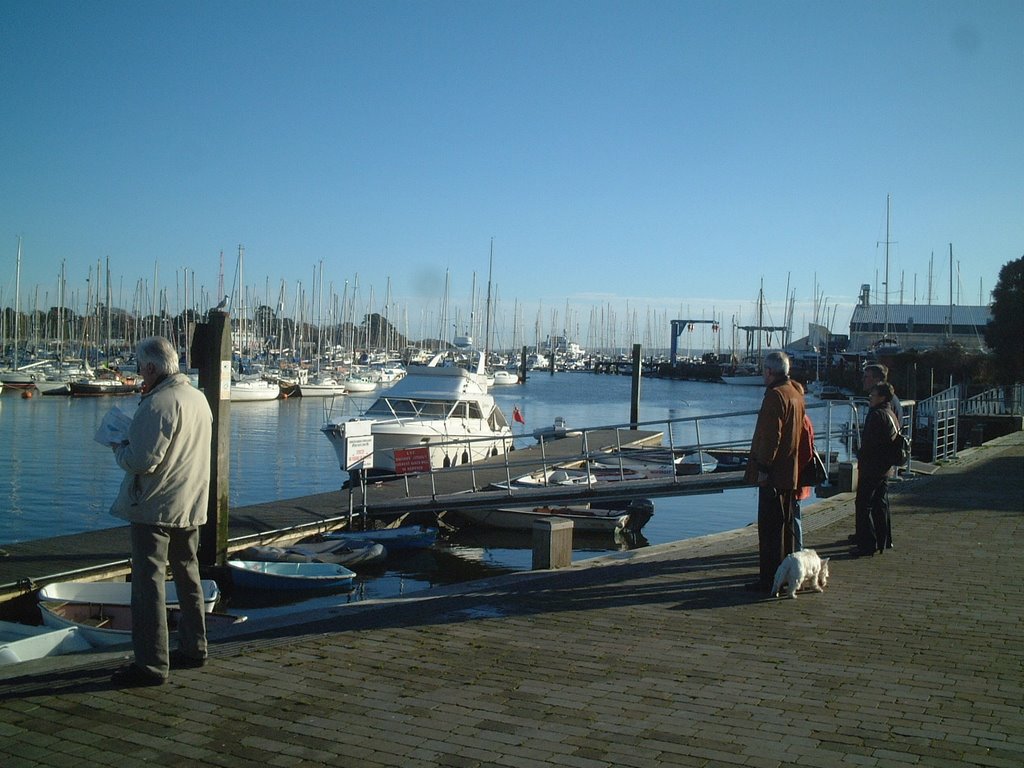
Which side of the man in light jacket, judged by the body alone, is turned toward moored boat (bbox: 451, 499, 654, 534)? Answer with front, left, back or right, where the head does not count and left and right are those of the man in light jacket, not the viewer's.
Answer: right

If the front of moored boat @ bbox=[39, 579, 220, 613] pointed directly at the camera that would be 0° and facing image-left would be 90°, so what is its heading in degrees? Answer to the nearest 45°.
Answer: approximately 90°

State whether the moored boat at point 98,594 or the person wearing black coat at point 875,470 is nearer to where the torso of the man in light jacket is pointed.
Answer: the moored boat

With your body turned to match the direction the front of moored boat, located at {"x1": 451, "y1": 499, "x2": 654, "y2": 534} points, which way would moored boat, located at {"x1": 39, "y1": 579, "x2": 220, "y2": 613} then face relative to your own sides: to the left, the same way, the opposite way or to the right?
the same way

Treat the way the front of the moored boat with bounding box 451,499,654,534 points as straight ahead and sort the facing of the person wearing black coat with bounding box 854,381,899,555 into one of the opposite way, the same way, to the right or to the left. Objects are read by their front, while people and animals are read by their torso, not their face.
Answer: the same way

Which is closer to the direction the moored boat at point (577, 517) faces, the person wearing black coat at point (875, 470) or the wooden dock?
the wooden dock

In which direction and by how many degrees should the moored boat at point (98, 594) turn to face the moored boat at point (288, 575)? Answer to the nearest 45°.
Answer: approximately 135° to its right

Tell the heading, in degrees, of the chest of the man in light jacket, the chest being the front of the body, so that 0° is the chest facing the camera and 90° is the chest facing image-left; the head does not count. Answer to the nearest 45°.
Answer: approximately 135°

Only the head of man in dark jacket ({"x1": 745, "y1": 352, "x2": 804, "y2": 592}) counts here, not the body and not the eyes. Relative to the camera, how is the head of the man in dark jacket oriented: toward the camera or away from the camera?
away from the camera

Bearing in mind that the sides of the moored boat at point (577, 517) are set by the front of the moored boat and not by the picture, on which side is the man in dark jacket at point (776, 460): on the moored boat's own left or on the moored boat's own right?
on the moored boat's own left

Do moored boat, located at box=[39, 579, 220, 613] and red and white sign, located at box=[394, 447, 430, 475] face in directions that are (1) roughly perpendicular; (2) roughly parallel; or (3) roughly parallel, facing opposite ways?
roughly perpendicular

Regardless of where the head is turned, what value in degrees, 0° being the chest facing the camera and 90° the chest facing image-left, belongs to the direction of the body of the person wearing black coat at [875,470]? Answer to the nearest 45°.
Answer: approximately 90°
